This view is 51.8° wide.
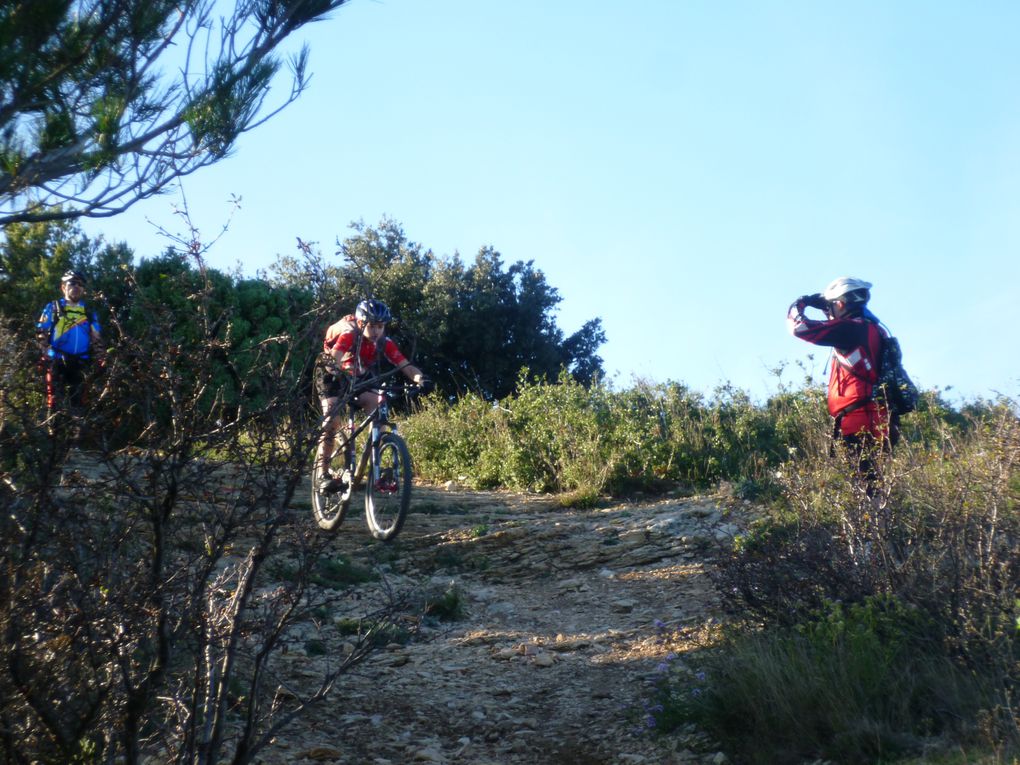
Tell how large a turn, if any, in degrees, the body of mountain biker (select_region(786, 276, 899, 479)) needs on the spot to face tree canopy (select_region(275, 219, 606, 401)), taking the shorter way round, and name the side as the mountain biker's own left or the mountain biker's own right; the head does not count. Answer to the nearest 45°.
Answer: approximately 45° to the mountain biker's own right

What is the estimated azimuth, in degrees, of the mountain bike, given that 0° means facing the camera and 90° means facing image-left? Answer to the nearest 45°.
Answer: approximately 315°

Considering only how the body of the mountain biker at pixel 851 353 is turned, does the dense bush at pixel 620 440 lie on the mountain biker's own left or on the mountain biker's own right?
on the mountain biker's own right

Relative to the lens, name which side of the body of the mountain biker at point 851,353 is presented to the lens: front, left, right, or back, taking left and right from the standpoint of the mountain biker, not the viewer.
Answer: left

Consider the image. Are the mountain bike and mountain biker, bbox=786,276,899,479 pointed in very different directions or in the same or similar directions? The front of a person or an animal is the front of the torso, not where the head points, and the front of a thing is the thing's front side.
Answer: very different directions

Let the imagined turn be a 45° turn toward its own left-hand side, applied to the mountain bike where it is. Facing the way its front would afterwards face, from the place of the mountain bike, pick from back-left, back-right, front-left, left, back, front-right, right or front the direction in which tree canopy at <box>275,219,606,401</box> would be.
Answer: left
